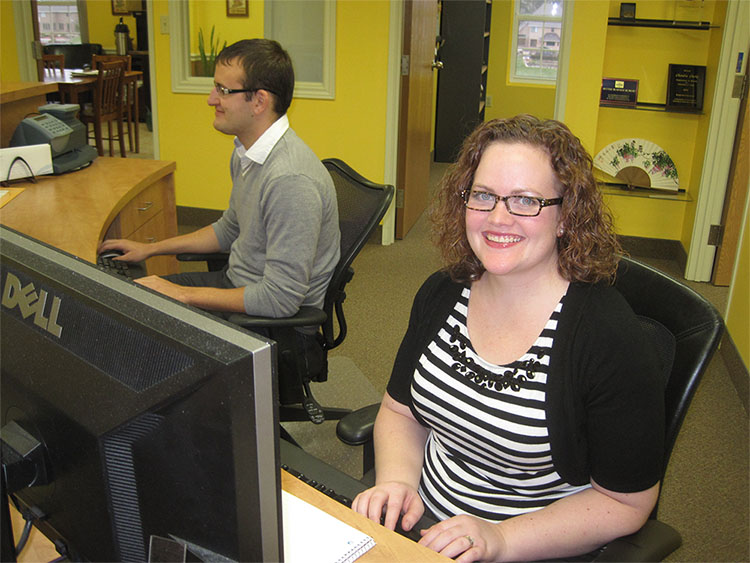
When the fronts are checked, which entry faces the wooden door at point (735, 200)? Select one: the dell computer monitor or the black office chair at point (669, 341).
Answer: the dell computer monitor

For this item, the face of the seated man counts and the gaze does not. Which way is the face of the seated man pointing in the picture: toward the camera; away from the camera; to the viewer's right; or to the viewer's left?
to the viewer's left

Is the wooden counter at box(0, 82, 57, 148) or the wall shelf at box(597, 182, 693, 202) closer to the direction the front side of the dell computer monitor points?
the wall shelf

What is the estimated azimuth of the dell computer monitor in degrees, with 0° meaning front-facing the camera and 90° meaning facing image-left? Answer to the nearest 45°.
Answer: approximately 225°

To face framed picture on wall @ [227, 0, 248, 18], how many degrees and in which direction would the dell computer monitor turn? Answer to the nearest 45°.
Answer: approximately 45° to its left

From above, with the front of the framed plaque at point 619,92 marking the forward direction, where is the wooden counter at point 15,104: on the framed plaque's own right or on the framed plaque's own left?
on the framed plaque's own right

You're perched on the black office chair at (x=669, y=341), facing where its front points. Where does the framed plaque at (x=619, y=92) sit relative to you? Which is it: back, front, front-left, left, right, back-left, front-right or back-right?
back-right

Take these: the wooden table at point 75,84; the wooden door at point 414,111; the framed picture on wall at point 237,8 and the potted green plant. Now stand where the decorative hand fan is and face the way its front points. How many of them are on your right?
4

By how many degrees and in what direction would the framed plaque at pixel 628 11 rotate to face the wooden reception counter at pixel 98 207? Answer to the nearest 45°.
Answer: approximately 45° to its right

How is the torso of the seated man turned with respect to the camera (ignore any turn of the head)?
to the viewer's left

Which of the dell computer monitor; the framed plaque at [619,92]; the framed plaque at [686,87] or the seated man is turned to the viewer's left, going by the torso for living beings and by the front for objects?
the seated man

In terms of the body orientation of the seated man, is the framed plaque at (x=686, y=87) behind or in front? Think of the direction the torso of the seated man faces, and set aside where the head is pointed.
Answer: behind
